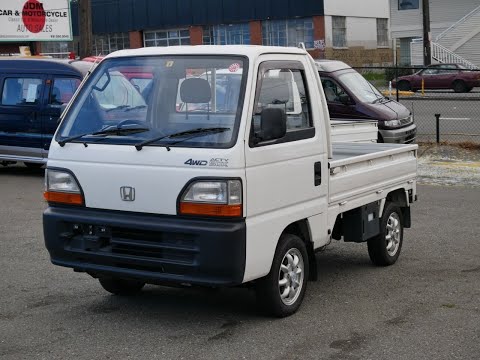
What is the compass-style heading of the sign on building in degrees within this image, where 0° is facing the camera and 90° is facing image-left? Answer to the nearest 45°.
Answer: approximately 0°

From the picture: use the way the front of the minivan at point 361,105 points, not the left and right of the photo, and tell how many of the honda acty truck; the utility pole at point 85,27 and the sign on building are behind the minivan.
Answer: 2

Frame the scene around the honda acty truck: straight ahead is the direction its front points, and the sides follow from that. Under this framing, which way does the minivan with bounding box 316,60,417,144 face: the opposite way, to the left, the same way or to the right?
to the left

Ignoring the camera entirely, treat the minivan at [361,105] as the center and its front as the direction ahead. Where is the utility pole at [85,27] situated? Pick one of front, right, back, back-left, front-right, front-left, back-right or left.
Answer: back

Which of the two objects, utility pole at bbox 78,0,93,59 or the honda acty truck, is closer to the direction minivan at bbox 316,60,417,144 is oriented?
the honda acty truck

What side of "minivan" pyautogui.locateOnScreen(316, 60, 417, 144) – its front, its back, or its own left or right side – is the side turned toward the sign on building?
back

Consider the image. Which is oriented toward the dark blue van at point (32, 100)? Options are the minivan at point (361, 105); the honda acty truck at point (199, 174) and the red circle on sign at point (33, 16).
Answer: the red circle on sign

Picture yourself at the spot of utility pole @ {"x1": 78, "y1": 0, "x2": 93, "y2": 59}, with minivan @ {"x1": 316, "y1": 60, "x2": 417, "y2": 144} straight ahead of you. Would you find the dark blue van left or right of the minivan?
right
